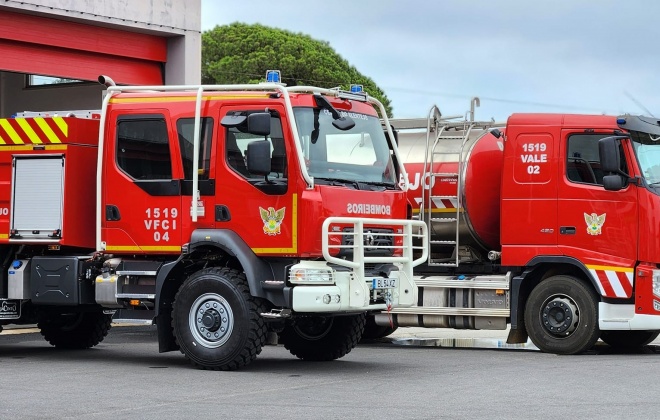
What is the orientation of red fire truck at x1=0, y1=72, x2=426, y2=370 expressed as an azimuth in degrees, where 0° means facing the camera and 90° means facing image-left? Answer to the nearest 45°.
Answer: approximately 315°

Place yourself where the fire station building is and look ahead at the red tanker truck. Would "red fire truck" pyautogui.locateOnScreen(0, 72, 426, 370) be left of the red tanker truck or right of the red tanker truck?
right

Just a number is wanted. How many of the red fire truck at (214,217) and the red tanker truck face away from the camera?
0

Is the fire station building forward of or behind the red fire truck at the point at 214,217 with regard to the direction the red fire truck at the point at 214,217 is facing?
behind

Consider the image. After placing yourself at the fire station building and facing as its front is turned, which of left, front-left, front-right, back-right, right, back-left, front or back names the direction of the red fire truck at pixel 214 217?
front-right

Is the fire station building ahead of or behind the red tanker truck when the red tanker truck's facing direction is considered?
behind

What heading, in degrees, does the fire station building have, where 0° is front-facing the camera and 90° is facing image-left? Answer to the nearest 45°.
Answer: approximately 315°

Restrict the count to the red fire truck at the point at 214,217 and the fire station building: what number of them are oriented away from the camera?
0

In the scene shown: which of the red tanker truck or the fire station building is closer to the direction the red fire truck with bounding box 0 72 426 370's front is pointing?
the red tanker truck

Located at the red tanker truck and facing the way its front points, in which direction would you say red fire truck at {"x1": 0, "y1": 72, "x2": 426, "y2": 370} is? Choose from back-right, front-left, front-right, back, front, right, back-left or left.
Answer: right
